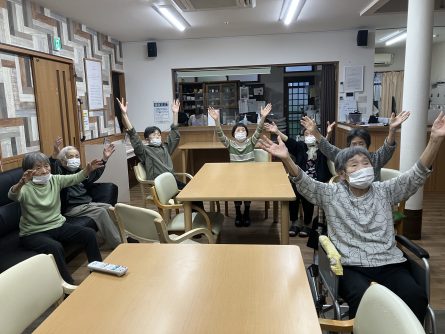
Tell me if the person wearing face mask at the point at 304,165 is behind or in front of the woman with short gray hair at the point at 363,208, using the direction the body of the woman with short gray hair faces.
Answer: behind

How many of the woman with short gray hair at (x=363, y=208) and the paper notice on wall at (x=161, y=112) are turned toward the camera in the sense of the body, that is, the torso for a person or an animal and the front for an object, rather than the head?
2

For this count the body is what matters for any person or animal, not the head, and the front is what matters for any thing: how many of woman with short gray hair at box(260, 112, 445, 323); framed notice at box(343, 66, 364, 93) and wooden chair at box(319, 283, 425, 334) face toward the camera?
2

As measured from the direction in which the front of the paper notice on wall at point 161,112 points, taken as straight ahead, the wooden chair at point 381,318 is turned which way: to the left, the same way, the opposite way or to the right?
the opposite way

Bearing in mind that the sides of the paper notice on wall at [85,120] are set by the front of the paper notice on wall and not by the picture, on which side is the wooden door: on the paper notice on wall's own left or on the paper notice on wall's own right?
on the paper notice on wall's own right

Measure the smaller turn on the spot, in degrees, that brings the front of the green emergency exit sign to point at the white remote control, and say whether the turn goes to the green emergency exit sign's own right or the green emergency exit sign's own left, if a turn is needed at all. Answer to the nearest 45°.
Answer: approximately 45° to the green emergency exit sign's own right

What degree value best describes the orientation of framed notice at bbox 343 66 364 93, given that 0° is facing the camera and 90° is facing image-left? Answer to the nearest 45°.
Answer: approximately 0°

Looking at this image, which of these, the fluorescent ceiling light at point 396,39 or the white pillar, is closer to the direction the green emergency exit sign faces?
the white pillar

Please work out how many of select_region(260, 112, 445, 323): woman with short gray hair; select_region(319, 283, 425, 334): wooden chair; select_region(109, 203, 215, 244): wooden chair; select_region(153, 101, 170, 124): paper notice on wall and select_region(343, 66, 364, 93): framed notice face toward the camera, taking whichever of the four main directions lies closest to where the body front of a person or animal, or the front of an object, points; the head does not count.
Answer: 3
